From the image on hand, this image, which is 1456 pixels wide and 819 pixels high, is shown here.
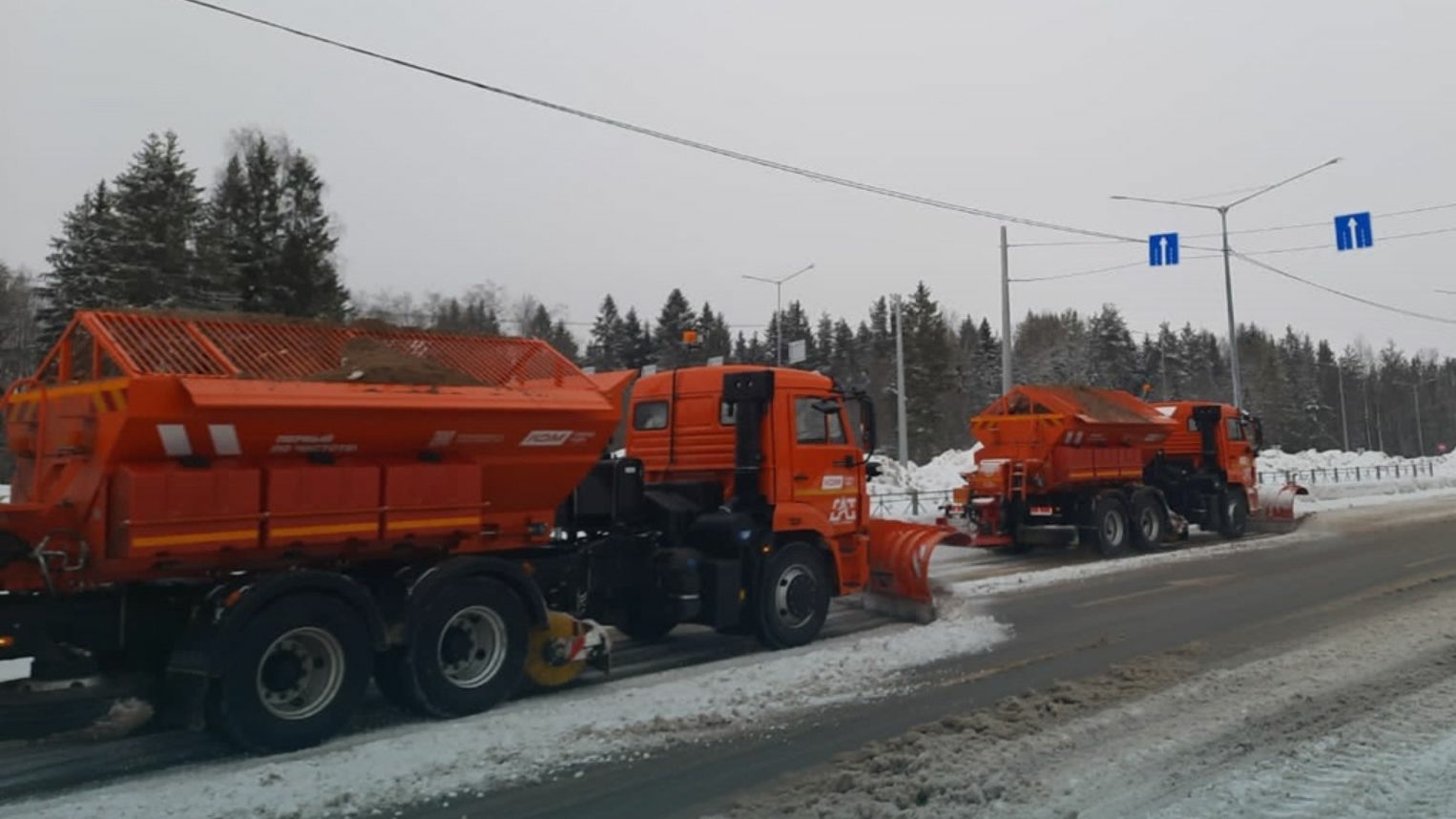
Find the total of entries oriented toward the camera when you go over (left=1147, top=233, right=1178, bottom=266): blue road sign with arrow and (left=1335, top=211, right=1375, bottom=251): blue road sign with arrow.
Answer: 2

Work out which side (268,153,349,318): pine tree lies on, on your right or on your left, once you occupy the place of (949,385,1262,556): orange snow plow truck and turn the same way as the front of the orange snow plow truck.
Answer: on your left

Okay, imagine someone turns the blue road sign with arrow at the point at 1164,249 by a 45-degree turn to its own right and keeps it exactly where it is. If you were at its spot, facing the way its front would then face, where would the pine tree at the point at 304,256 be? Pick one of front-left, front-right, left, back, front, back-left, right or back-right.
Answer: front-right

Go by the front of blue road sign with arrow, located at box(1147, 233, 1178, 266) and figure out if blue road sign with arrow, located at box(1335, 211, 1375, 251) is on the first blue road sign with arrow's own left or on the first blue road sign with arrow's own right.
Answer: on the first blue road sign with arrow's own left

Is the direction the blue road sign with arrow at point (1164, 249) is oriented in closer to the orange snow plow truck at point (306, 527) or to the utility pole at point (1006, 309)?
the orange snow plow truck

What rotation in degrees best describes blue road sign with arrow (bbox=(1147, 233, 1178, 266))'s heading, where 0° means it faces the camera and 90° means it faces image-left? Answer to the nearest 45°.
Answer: approximately 0°

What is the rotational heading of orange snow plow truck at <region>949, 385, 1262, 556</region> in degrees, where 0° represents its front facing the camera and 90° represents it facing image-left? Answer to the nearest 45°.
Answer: approximately 225°

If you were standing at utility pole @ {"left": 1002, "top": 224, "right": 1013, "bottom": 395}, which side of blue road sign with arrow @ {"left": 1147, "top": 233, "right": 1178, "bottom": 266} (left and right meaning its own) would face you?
right

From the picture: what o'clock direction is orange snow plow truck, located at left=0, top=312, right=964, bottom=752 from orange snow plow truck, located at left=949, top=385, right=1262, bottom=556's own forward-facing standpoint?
orange snow plow truck, located at left=0, top=312, right=964, bottom=752 is roughly at 5 o'clock from orange snow plow truck, located at left=949, top=385, right=1262, bottom=556.
